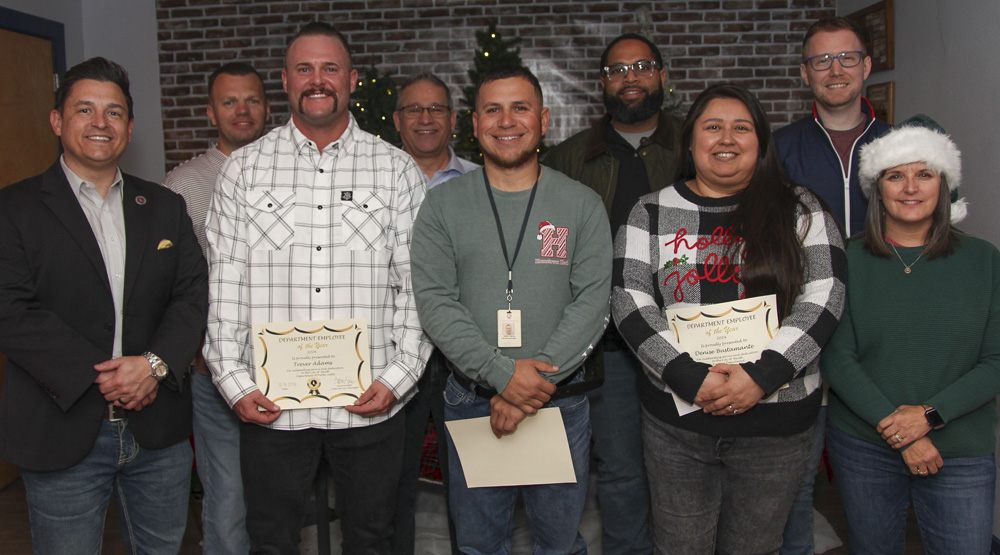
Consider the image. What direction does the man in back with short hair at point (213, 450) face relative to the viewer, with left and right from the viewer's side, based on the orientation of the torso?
facing the viewer

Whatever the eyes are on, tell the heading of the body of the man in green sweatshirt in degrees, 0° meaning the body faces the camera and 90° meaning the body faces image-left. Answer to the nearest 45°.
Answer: approximately 0°

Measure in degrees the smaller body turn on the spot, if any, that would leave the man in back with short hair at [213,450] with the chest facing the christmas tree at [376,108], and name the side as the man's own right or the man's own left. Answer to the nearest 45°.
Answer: approximately 135° to the man's own left

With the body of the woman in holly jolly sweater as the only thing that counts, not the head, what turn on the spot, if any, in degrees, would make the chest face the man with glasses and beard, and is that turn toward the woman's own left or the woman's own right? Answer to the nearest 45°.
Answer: approximately 135° to the woman's own right

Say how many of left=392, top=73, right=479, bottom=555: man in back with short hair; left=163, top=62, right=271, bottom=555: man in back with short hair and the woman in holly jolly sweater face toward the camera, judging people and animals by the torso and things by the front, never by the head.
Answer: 3

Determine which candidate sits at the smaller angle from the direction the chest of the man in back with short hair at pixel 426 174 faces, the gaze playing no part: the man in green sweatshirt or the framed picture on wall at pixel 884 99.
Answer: the man in green sweatshirt

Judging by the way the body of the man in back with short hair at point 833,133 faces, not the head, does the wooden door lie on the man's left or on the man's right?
on the man's right

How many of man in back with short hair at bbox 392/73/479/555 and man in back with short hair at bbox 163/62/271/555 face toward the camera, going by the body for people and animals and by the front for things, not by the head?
2

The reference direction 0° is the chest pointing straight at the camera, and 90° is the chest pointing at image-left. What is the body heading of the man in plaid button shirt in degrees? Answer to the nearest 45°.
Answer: approximately 0°
